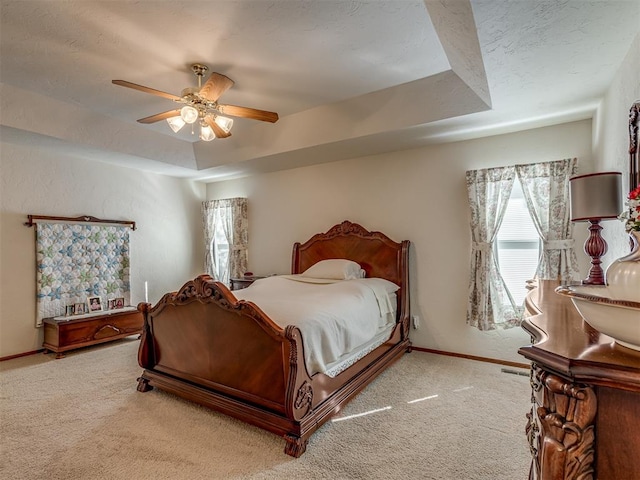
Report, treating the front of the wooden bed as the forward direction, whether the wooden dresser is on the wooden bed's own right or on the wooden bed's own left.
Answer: on the wooden bed's own left

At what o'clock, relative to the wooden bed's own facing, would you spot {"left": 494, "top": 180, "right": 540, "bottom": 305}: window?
The window is roughly at 7 o'clock from the wooden bed.

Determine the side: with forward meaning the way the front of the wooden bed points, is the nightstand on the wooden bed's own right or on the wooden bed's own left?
on the wooden bed's own right

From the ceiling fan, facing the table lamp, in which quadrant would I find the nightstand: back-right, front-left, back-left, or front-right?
back-left

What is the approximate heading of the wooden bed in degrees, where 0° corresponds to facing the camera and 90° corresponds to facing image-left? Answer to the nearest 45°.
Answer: approximately 45°

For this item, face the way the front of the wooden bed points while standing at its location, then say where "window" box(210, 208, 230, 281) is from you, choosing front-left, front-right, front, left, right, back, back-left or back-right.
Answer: back-right

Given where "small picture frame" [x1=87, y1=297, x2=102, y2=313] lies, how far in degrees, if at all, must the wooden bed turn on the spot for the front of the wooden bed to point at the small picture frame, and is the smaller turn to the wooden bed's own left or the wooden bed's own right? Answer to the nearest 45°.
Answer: approximately 90° to the wooden bed's own right

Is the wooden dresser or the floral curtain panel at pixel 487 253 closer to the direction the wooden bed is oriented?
the wooden dresser

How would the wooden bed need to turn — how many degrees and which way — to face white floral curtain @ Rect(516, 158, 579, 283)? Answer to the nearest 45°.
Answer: approximately 135° to its left
